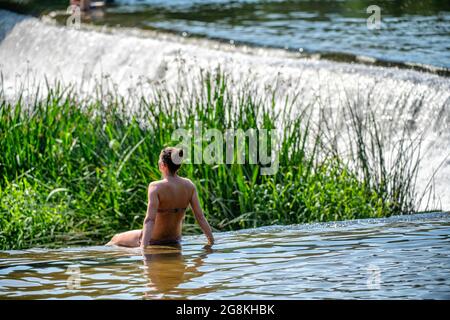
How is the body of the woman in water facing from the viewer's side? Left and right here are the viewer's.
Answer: facing away from the viewer and to the left of the viewer
